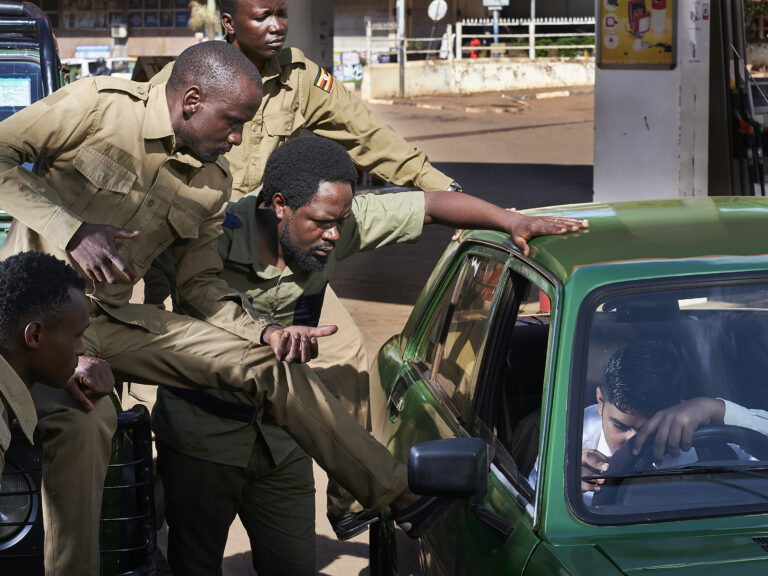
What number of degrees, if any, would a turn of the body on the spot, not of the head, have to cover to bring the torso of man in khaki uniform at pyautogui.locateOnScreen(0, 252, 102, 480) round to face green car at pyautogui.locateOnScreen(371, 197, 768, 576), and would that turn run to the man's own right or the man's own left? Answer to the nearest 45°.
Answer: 0° — they already face it

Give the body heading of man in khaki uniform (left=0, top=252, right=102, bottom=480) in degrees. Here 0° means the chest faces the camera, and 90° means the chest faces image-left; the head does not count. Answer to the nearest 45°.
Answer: approximately 270°

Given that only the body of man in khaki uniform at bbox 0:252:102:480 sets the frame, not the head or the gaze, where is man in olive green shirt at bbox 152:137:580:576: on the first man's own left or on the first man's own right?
on the first man's own left

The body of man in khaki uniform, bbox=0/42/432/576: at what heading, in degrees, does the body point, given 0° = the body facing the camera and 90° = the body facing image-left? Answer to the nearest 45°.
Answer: approximately 315°

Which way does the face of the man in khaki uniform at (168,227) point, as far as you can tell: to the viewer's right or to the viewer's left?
to the viewer's right

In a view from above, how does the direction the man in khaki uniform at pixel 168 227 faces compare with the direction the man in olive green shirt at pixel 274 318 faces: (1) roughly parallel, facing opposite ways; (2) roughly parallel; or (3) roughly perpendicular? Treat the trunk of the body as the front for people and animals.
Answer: roughly parallel

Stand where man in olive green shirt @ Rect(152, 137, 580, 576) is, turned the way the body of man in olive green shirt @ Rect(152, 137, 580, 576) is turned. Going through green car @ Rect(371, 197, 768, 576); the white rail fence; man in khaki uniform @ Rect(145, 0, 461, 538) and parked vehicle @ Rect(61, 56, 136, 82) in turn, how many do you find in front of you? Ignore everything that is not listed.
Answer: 1

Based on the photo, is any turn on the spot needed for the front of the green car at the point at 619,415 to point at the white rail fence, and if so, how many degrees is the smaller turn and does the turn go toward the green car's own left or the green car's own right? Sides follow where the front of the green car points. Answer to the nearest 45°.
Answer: approximately 135° to the green car's own left

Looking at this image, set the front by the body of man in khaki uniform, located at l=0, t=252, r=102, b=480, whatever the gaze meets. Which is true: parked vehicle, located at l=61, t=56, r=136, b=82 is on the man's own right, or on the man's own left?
on the man's own left

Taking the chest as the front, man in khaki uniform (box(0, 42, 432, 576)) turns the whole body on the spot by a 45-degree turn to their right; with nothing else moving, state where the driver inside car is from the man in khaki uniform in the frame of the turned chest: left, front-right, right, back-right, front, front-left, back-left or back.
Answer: front-left

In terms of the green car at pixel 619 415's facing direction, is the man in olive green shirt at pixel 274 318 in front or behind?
behind

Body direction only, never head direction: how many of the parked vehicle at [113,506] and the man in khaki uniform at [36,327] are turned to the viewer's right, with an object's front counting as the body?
1

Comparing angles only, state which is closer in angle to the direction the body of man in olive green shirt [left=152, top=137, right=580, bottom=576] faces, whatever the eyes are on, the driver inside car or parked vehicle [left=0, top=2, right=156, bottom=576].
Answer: the driver inside car

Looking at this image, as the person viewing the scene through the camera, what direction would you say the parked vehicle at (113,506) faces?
facing the viewer

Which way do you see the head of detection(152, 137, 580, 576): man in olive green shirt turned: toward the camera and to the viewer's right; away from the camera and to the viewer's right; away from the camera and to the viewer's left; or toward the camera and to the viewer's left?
toward the camera and to the viewer's right
